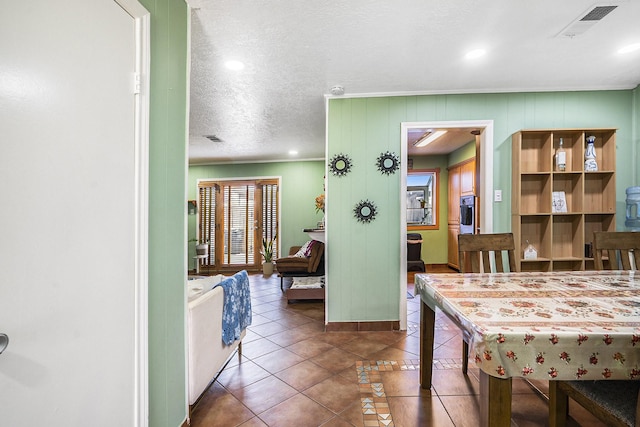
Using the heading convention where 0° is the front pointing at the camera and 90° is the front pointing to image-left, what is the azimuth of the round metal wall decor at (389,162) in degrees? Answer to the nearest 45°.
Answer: approximately 0°

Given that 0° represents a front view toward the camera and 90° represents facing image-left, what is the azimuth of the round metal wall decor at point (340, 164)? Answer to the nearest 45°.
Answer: approximately 0°

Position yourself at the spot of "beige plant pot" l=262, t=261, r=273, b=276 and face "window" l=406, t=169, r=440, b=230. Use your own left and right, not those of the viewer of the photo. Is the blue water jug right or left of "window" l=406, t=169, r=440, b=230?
right

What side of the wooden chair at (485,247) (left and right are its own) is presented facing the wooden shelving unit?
back

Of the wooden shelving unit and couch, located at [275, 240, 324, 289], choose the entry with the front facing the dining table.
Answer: the wooden shelving unit

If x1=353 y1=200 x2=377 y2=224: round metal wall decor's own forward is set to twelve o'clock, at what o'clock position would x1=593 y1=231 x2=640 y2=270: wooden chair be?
The wooden chair is roughly at 10 o'clock from the round metal wall decor.

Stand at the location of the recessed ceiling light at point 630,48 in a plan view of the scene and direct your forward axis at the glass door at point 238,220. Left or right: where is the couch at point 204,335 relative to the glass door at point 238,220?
left

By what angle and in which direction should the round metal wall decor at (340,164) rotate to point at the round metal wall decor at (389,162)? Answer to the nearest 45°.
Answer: approximately 90° to its left

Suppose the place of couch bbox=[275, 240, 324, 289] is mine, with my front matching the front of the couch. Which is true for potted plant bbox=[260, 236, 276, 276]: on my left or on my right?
on my right

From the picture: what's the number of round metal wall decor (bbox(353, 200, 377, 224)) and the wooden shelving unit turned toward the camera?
2

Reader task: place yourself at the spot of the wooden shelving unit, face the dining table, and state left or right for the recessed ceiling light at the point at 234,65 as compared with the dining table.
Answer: right

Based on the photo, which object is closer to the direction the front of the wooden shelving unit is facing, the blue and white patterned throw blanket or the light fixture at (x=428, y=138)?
the blue and white patterned throw blanket

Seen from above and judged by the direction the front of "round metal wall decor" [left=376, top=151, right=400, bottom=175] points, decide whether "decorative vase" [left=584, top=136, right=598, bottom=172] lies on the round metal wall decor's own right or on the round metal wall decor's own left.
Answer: on the round metal wall decor's own left
